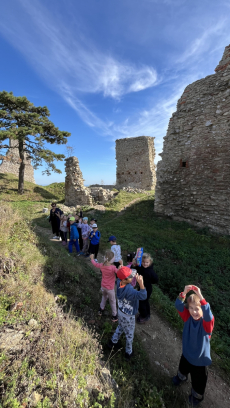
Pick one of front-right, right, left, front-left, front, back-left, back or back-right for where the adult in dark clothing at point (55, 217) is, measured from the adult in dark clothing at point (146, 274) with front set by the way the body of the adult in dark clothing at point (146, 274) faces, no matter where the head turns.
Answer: right

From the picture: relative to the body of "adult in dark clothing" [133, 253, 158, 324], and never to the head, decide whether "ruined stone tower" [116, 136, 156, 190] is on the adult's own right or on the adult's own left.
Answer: on the adult's own right

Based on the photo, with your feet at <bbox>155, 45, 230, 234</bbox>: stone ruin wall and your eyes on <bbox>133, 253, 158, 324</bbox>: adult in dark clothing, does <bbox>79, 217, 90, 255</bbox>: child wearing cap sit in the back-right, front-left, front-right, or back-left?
front-right

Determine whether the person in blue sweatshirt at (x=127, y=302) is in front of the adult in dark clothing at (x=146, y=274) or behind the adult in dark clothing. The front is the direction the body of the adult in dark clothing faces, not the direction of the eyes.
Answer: in front

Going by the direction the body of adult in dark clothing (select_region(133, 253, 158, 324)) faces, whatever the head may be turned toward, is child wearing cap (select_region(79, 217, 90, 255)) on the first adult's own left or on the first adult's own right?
on the first adult's own right

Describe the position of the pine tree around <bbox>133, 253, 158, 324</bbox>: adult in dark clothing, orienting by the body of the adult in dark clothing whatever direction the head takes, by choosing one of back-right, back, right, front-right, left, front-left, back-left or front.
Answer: right

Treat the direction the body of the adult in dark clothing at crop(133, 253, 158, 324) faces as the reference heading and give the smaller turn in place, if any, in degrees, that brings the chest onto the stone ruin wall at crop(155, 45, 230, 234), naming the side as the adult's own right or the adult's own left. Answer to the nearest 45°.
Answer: approximately 180°

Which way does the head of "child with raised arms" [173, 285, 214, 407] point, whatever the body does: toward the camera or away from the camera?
toward the camera

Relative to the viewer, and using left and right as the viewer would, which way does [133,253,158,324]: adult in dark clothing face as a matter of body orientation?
facing the viewer and to the left of the viewer
